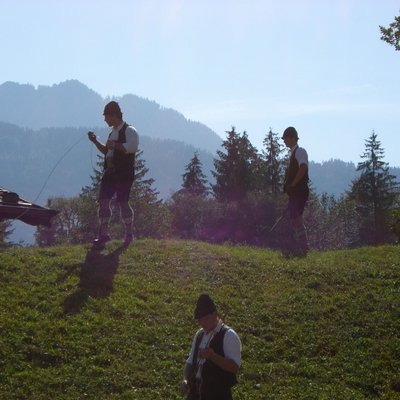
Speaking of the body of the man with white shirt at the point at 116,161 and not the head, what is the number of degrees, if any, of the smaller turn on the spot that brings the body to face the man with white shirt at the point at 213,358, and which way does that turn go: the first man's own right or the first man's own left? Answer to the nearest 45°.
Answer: approximately 45° to the first man's own left

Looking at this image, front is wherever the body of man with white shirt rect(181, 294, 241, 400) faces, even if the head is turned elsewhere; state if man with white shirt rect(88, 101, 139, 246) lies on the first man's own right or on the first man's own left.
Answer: on the first man's own right

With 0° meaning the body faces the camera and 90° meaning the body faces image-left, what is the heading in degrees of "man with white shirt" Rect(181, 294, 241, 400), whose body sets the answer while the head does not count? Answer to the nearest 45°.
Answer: approximately 45°

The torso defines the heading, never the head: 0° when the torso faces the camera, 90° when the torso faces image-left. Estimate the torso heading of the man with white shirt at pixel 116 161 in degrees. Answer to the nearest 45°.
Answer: approximately 45°

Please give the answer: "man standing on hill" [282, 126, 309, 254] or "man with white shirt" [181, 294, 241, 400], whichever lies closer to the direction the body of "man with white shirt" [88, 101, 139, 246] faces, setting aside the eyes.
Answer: the man with white shirt

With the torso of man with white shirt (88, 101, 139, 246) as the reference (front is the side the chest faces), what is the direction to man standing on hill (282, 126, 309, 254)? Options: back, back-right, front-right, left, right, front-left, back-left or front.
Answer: back-left

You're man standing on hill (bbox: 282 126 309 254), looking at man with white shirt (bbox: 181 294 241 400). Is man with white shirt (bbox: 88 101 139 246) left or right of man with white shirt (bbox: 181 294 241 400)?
right
